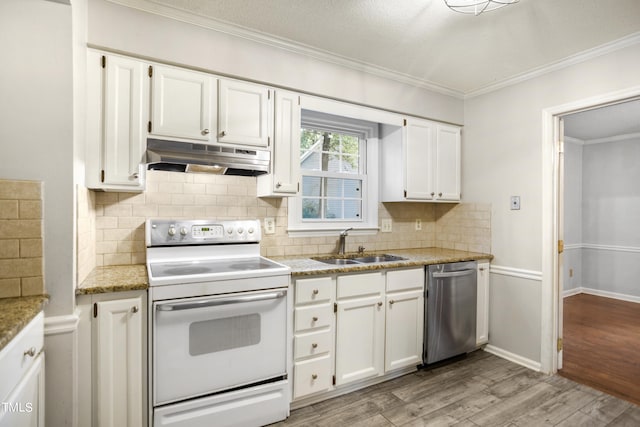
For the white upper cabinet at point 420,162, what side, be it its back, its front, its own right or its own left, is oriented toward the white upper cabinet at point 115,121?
right

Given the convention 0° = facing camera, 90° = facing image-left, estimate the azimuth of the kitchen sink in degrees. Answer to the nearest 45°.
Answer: approximately 315°

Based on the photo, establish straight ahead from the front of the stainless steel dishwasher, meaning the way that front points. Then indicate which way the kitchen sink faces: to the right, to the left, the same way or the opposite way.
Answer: the same way

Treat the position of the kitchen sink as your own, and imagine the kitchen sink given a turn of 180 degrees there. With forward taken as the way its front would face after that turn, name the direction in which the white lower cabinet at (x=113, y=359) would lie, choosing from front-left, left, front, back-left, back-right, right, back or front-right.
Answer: left

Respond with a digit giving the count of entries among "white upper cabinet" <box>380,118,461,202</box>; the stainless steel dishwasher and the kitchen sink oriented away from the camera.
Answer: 0

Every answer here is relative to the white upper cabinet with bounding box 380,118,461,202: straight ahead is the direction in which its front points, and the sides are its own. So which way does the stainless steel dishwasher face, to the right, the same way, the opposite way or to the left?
the same way

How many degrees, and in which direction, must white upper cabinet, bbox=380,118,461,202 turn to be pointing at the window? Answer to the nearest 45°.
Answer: approximately 135° to its right

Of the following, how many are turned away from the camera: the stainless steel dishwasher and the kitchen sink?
0

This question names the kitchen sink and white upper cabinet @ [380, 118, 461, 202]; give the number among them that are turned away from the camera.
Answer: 0

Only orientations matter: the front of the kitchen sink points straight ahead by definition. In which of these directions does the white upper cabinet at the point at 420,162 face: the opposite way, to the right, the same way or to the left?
the same way

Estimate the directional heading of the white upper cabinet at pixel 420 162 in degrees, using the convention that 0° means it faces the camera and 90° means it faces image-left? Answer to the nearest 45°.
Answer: approximately 315°

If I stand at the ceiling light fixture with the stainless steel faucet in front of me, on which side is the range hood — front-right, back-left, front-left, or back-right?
front-left

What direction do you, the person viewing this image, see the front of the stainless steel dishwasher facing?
facing the viewer and to the right of the viewer
